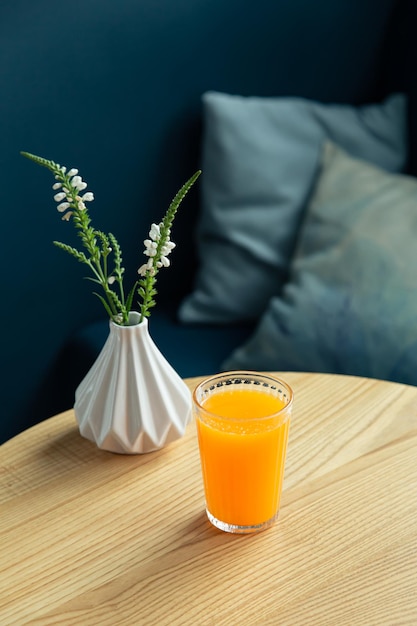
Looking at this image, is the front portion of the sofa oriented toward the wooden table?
yes

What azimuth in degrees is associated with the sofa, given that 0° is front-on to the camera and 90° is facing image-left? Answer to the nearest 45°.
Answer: approximately 0°

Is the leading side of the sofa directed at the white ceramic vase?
yes

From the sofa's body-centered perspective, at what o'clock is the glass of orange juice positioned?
The glass of orange juice is roughly at 12 o'clock from the sofa.
